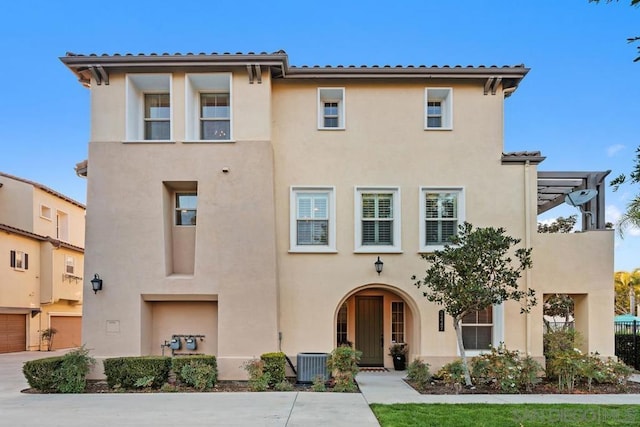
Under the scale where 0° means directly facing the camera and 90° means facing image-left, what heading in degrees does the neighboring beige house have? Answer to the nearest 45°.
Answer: approximately 315°
